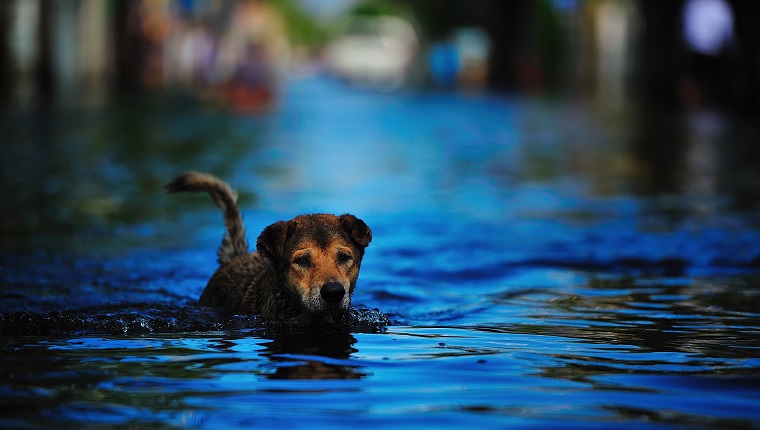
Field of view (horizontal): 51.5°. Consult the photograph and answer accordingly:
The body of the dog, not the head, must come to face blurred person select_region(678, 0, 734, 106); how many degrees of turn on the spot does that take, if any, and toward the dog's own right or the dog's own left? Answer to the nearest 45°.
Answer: approximately 90° to the dog's own left

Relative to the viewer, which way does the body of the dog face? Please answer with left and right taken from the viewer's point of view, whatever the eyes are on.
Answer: facing the viewer and to the right of the viewer
